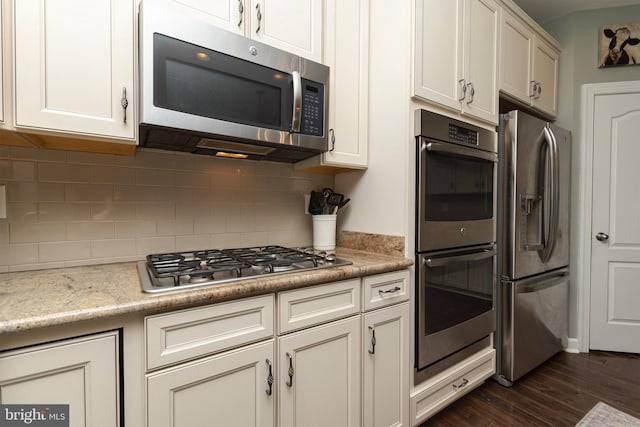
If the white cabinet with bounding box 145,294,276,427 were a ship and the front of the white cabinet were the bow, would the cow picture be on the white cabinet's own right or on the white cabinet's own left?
on the white cabinet's own left

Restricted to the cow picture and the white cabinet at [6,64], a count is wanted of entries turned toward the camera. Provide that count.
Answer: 2

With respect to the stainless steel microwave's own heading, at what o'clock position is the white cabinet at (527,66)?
The white cabinet is roughly at 10 o'clock from the stainless steel microwave.

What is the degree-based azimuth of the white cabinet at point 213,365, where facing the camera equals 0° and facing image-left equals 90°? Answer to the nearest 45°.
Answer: approximately 315°

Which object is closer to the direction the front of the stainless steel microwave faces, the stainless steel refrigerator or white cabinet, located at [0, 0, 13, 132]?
the stainless steel refrigerator

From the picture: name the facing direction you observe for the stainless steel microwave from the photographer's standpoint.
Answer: facing the viewer and to the right of the viewer

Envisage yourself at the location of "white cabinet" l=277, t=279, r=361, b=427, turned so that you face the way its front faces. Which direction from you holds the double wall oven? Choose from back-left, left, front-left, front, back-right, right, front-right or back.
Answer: left

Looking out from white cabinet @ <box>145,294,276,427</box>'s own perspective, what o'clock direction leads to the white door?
The white door is roughly at 10 o'clock from the white cabinet.
